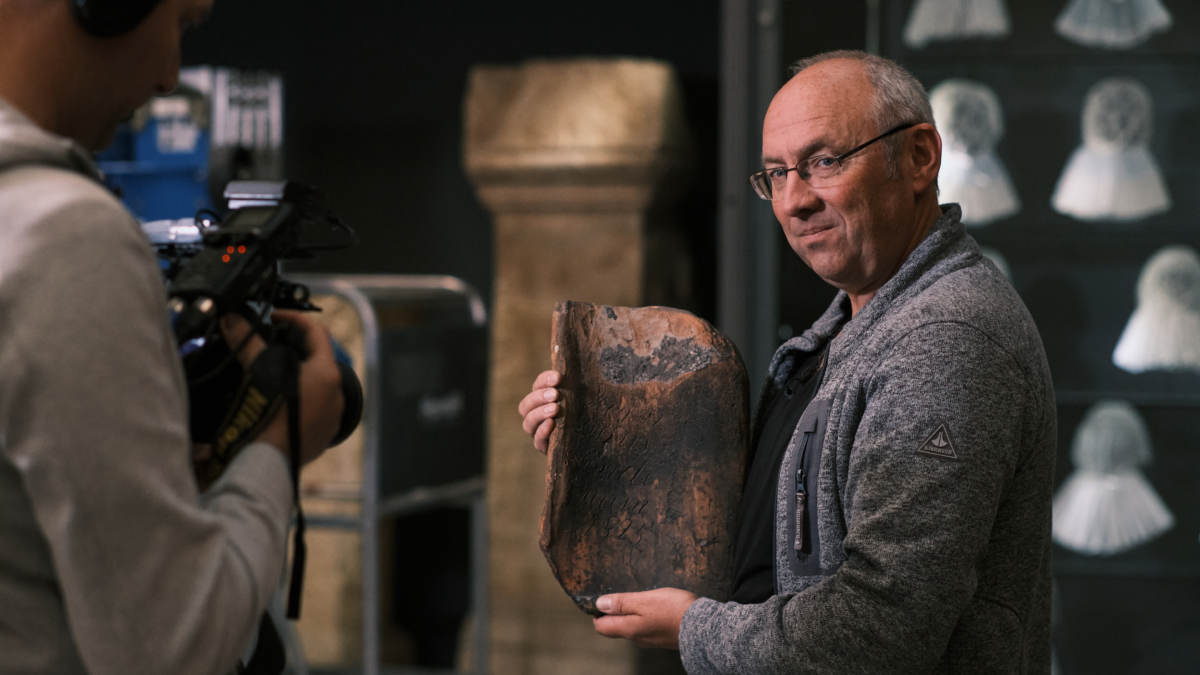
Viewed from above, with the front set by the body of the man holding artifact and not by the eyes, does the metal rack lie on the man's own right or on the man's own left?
on the man's own right

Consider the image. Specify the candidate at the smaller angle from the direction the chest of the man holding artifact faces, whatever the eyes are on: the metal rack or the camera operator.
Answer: the camera operator

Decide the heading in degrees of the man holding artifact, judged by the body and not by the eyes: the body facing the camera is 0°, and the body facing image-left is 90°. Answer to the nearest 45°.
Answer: approximately 45°

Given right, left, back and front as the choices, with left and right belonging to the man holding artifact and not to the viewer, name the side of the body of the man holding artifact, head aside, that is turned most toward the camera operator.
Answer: front
